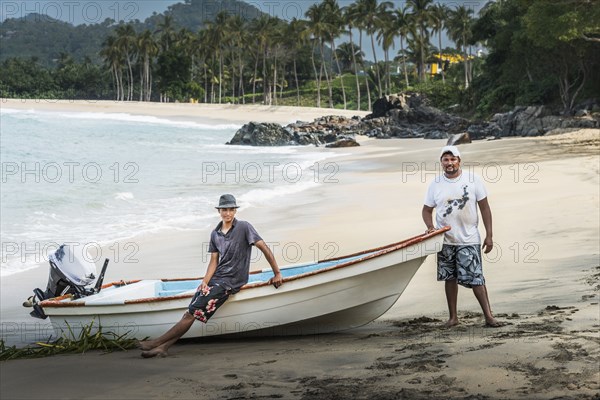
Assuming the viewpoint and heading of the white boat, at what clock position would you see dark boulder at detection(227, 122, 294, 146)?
The dark boulder is roughly at 9 o'clock from the white boat.

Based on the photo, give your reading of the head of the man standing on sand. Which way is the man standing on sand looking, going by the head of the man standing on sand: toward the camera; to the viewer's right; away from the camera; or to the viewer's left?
toward the camera

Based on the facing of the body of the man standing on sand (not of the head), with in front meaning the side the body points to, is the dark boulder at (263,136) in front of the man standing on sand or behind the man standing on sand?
behind

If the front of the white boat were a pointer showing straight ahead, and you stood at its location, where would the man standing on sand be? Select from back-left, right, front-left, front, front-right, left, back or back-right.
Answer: front

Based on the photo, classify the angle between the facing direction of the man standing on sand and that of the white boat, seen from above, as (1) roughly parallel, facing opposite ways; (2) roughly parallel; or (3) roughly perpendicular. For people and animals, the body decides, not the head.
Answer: roughly perpendicular

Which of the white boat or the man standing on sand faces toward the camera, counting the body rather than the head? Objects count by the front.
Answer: the man standing on sand

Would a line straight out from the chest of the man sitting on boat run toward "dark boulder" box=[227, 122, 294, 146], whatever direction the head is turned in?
no

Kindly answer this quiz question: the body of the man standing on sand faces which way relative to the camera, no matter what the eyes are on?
toward the camera

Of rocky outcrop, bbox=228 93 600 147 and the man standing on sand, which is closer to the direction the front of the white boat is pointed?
the man standing on sand

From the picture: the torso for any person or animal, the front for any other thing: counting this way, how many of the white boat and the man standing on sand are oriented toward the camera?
1

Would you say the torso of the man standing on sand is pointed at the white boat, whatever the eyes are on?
no

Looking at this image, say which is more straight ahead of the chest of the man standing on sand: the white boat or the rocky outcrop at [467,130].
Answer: the white boat

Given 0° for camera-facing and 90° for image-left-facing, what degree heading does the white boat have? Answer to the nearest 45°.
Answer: approximately 270°

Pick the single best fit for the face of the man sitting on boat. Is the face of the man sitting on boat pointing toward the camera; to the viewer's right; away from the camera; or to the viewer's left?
toward the camera

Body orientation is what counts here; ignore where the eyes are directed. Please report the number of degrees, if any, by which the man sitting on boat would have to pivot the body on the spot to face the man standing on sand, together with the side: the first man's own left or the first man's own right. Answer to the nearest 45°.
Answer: approximately 135° to the first man's own left

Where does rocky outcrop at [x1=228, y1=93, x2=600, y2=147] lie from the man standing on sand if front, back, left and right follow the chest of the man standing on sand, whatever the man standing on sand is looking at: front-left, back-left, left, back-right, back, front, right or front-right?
back
